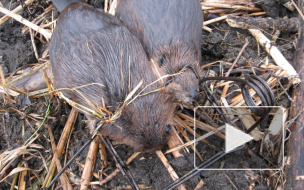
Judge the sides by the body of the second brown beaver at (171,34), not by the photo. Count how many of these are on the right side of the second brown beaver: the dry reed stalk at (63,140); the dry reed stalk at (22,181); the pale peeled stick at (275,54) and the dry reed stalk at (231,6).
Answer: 2

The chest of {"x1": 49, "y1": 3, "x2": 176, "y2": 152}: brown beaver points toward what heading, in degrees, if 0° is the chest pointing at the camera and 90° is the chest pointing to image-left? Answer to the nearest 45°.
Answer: approximately 315°

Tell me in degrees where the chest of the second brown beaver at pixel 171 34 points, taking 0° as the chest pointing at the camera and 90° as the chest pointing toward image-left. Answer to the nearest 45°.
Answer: approximately 0°

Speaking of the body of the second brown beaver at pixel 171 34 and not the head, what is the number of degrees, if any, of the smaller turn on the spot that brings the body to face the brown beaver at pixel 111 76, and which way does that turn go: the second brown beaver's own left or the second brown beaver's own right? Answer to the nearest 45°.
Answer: approximately 45° to the second brown beaver's own right

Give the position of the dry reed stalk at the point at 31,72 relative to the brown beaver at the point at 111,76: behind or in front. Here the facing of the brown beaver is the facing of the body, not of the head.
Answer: behind

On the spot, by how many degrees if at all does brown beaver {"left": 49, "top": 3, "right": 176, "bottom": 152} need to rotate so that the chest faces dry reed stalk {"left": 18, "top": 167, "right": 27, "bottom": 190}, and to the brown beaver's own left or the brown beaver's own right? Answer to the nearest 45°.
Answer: approximately 135° to the brown beaver's own right
